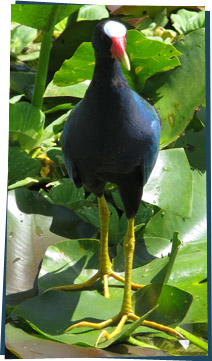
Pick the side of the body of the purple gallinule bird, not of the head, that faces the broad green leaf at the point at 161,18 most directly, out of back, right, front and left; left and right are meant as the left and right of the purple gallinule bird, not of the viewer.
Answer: back

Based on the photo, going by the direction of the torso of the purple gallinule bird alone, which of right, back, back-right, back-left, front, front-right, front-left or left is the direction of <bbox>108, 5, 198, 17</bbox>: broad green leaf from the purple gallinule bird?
back

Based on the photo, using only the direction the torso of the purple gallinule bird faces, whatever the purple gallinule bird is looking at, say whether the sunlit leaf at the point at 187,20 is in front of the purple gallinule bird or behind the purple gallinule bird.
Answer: behind

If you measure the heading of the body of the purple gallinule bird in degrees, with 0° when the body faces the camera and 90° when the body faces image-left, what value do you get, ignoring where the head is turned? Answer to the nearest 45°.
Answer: approximately 0°
